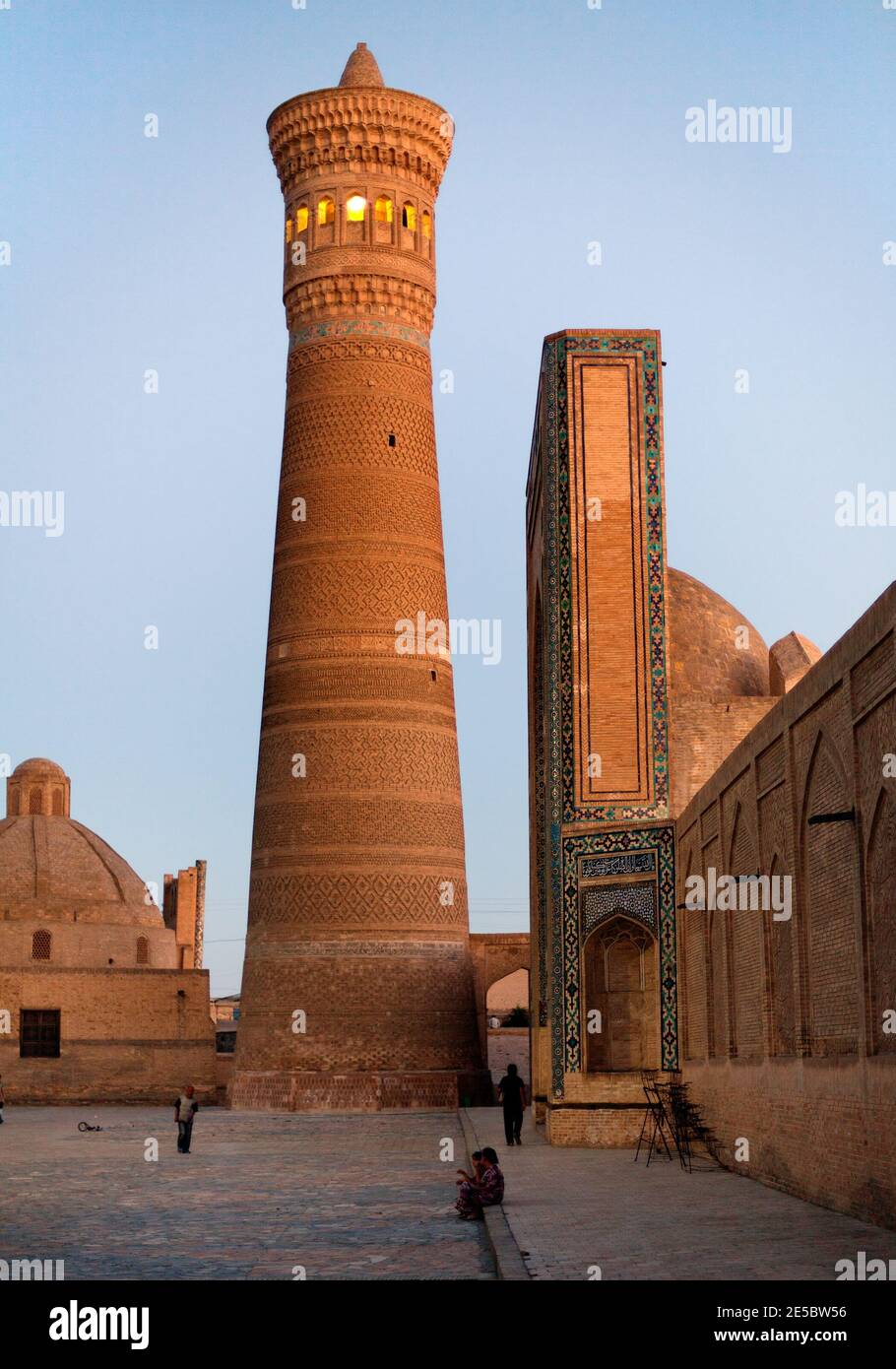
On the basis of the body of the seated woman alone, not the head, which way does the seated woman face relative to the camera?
to the viewer's left

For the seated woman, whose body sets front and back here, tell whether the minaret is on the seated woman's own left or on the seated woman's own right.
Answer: on the seated woman's own right

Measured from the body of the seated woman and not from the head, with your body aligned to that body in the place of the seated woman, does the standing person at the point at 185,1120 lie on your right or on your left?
on your right
